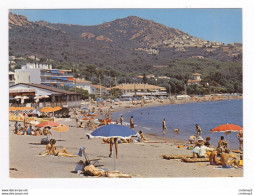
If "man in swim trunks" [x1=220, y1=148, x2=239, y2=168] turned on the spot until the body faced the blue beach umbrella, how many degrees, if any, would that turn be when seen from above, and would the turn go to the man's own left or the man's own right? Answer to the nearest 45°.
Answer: approximately 180°
